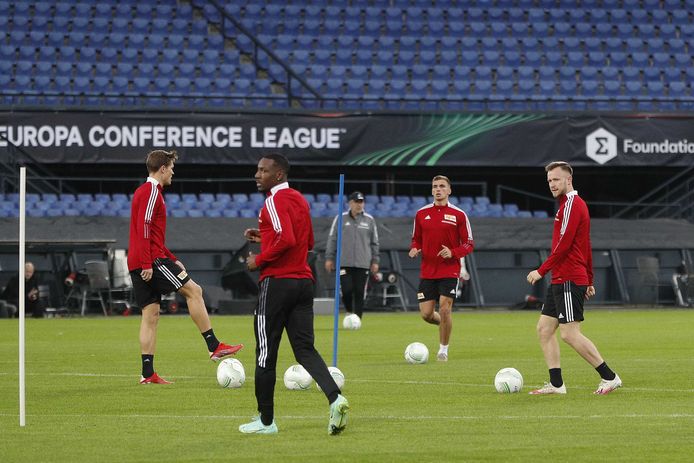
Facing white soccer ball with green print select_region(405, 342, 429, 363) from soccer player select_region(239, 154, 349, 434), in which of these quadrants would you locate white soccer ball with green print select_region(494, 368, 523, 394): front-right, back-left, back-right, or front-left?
front-right

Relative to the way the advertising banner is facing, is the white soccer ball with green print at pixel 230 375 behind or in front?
in front

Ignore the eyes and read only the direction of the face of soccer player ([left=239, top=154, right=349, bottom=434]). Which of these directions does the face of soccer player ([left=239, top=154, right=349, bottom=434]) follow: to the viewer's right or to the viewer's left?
to the viewer's left

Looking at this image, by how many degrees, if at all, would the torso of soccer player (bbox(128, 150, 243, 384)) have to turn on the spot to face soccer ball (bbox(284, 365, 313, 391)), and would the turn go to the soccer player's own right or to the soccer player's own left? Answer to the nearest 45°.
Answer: approximately 45° to the soccer player's own right

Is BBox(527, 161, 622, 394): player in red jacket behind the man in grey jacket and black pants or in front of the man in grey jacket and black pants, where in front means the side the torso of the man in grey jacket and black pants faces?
in front

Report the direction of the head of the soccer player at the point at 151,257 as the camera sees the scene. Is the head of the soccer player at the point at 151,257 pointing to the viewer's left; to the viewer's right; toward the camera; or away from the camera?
to the viewer's right

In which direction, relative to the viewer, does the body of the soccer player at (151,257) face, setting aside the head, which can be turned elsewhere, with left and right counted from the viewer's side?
facing to the right of the viewer

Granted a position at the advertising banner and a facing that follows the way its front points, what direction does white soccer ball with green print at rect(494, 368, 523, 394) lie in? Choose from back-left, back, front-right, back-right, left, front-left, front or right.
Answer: front

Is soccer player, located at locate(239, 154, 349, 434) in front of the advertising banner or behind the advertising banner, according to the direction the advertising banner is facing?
in front

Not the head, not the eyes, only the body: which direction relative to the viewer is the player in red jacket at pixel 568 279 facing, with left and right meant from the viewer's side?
facing to the left of the viewer

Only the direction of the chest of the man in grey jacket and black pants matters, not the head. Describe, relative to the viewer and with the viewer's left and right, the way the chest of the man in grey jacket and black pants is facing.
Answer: facing the viewer

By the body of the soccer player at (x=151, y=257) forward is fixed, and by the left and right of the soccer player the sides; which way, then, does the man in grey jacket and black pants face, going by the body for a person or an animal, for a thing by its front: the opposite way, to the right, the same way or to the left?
to the right

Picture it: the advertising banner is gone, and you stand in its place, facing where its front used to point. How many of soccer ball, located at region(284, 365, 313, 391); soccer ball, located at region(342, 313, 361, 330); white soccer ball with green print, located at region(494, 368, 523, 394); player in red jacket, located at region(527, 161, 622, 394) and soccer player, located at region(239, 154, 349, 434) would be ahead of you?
5

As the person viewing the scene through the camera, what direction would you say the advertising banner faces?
facing the viewer

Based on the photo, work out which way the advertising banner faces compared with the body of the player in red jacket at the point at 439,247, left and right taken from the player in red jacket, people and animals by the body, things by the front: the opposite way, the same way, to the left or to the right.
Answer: the same way
